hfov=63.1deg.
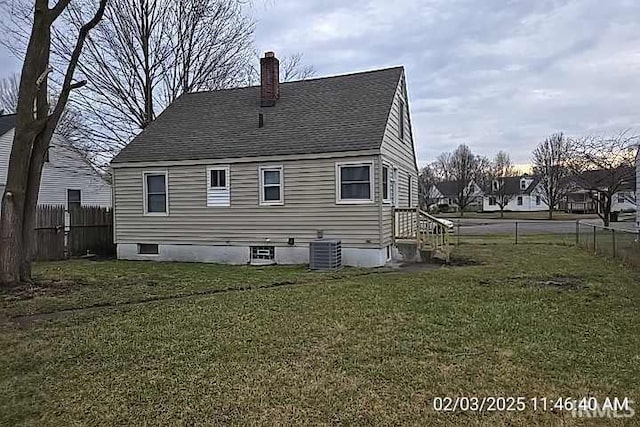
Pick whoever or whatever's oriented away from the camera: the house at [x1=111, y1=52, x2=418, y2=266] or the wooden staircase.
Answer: the house

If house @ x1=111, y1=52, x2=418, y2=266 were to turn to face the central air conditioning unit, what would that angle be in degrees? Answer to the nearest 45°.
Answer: approximately 135° to its right

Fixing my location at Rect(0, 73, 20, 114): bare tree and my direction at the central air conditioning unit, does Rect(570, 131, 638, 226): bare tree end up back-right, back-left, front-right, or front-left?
front-left

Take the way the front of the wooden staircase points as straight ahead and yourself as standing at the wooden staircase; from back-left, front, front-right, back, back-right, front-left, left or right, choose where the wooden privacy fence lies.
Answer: back

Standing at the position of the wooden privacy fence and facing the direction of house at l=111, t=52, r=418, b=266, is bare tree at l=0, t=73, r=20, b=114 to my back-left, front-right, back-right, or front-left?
back-left

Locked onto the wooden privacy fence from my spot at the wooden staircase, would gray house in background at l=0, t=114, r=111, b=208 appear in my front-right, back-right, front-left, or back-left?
front-right

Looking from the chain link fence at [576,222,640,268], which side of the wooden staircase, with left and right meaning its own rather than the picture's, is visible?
front

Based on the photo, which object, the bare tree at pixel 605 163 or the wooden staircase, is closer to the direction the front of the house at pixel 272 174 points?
the bare tree

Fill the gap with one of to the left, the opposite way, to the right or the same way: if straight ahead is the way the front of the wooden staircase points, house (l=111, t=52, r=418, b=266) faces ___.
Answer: to the left

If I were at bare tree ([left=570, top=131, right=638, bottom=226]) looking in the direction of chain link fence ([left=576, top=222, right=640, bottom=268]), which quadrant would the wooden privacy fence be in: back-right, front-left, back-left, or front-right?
front-right

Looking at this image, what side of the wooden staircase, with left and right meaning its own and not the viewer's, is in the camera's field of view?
right

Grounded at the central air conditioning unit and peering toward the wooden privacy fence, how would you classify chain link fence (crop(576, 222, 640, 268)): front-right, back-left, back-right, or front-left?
back-right

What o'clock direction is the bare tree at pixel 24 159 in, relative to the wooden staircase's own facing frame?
The bare tree is roughly at 5 o'clock from the wooden staircase.

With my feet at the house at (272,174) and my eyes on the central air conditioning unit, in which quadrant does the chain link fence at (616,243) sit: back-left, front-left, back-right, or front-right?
front-left

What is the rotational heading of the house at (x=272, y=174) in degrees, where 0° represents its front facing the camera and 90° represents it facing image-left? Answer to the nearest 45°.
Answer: approximately 180°

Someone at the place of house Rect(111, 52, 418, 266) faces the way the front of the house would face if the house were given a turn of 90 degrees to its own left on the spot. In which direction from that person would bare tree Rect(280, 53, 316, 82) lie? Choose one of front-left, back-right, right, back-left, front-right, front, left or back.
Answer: right

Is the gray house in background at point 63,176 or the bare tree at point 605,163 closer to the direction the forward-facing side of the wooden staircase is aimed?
the bare tree

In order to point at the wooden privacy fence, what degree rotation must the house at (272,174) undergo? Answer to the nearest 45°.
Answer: approximately 45° to its left

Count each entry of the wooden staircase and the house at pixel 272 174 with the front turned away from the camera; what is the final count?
1
